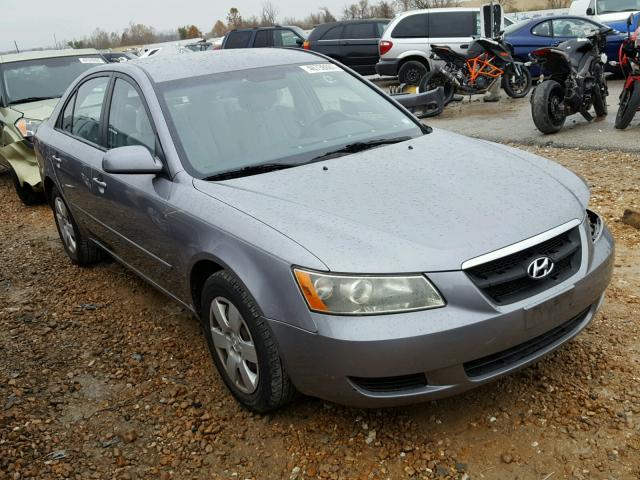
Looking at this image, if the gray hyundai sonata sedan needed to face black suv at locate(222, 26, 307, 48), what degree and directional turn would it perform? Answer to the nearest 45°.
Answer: approximately 135° to its left

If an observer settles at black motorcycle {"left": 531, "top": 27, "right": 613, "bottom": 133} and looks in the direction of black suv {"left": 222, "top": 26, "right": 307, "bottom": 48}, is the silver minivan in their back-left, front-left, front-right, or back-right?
front-right

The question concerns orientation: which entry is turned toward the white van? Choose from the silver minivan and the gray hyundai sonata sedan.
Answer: the silver minivan

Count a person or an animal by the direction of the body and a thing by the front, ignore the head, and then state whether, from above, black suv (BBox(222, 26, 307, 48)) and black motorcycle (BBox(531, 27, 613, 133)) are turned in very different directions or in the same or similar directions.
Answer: same or similar directions

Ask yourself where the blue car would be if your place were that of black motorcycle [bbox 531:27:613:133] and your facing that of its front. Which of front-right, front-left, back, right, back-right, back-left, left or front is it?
front-left

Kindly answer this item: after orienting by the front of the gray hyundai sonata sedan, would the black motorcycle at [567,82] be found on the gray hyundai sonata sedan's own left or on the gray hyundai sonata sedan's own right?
on the gray hyundai sonata sedan's own left

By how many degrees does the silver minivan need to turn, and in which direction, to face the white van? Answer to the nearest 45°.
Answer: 0° — it already faces it

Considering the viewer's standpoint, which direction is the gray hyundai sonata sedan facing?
facing the viewer and to the right of the viewer

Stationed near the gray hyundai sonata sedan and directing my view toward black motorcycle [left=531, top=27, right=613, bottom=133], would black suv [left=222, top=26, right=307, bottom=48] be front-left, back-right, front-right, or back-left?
front-left

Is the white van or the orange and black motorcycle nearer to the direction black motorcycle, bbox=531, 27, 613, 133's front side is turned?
the white van

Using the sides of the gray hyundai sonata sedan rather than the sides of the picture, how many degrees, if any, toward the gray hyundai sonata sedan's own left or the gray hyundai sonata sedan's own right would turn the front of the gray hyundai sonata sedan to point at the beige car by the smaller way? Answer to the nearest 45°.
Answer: approximately 180°

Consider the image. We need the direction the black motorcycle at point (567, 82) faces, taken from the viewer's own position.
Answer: facing away from the viewer and to the right of the viewer

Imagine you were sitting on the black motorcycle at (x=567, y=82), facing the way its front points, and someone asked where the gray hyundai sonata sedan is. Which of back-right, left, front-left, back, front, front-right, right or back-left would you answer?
back-right
